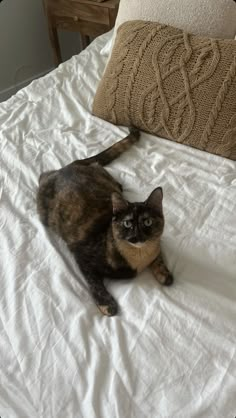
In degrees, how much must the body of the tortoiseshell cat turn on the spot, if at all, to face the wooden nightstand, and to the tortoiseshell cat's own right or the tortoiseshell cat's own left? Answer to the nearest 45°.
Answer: approximately 135° to the tortoiseshell cat's own left

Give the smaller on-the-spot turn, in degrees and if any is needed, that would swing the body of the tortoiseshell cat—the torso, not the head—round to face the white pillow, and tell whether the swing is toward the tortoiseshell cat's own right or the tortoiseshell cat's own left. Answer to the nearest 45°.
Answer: approximately 90° to the tortoiseshell cat's own left

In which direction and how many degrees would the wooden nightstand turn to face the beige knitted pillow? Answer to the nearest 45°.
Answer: approximately 45° to its left

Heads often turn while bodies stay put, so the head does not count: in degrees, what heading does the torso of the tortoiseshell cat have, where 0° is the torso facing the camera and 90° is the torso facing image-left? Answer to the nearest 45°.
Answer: approximately 315°

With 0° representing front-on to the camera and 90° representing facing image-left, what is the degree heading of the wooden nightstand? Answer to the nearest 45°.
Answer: approximately 45°
